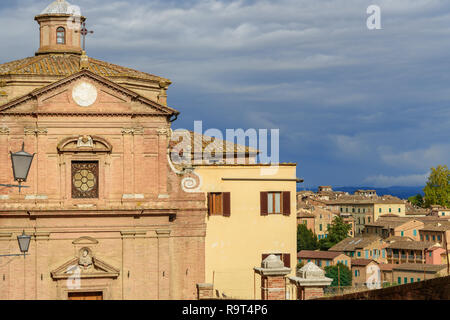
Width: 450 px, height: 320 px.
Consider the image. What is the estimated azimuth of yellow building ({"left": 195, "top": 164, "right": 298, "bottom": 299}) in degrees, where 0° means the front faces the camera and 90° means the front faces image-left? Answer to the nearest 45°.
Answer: approximately 0°

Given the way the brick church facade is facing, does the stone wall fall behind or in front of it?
in front

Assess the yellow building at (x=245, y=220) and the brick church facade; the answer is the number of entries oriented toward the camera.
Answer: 2

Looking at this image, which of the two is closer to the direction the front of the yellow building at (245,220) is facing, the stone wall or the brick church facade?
the stone wall

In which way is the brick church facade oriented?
toward the camera

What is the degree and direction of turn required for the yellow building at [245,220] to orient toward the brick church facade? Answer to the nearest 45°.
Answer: approximately 90° to its right

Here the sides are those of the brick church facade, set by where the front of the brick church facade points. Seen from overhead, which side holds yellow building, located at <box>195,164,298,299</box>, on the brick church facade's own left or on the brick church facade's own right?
on the brick church facade's own left

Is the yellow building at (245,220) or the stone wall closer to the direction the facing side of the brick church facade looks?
the stone wall

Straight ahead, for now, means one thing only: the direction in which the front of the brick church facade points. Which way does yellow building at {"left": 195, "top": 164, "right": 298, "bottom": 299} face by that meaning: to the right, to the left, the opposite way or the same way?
the same way

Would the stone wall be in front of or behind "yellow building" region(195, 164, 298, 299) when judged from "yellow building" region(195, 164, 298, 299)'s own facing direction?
in front
